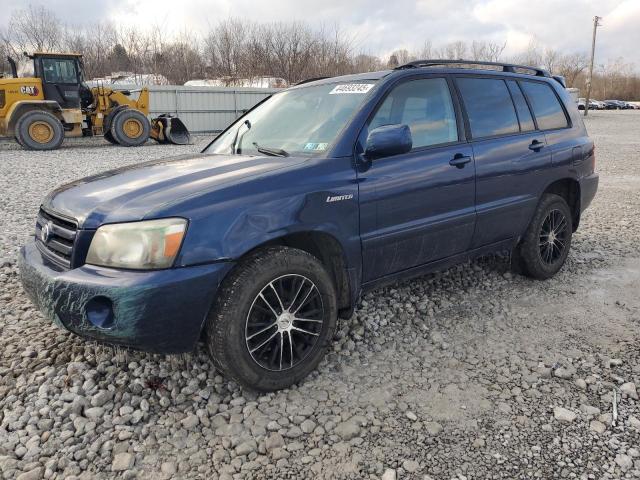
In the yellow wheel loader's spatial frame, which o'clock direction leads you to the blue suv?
The blue suv is roughly at 3 o'clock from the yellow wheel loader.

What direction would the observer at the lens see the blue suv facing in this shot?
facing the viewer and to the left of the viewer

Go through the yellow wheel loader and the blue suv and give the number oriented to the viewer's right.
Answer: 1

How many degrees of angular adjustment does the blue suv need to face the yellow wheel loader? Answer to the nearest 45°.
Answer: approximately 90° to its right

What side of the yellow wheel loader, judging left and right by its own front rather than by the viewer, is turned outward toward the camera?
right

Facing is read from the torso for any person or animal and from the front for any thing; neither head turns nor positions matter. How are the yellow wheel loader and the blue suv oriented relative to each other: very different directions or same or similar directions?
very different directions
